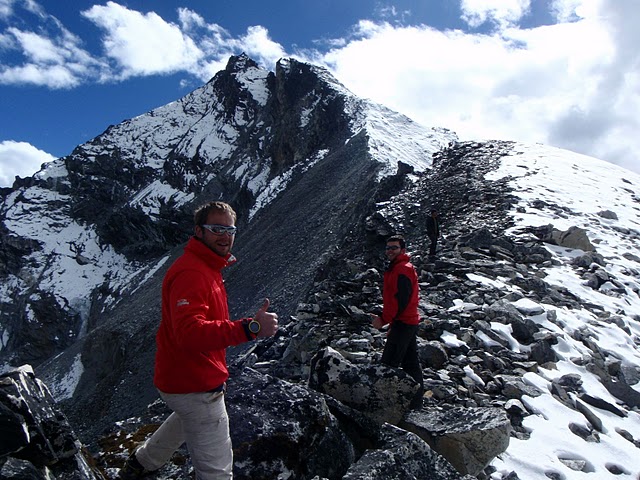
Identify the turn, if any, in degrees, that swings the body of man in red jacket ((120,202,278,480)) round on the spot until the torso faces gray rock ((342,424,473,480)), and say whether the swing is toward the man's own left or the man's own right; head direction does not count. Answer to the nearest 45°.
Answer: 0° — they already face it

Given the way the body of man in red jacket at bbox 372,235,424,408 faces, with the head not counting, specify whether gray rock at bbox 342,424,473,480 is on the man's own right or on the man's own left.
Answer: on the man's own left

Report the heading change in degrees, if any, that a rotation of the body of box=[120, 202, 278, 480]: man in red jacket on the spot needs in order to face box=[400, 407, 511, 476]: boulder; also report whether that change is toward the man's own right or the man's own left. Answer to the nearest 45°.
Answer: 0° — they already face it

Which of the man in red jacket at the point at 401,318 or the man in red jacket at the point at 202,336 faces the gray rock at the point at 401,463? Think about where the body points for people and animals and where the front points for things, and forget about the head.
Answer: the man in red jacket at the point at 202,336

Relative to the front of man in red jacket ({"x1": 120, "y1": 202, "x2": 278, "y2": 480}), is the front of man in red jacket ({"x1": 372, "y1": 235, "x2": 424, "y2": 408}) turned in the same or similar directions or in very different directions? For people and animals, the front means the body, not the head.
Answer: very different directions

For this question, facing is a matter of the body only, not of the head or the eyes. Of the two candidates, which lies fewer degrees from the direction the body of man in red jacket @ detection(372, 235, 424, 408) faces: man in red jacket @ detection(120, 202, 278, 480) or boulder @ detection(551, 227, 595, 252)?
the man in red jacket

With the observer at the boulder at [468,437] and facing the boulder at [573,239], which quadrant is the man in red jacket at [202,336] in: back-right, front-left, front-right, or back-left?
back-left

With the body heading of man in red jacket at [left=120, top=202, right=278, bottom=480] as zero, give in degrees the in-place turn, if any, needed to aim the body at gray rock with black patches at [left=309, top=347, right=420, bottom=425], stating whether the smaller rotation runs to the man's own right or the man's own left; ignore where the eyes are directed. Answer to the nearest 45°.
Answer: approximately 45° to the man's own left

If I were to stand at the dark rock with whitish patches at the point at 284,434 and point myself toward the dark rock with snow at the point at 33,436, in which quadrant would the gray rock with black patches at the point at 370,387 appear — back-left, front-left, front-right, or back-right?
back-right

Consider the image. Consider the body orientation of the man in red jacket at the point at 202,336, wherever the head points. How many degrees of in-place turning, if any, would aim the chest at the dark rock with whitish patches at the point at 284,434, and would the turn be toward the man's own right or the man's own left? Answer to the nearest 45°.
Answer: approximately 45° to the man's own left

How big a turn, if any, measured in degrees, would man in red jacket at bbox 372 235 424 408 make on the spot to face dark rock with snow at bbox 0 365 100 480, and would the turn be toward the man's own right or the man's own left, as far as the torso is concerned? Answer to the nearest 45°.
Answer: approximately 45° to the man's own left

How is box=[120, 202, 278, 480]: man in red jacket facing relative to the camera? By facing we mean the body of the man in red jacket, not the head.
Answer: to the viewer's right
